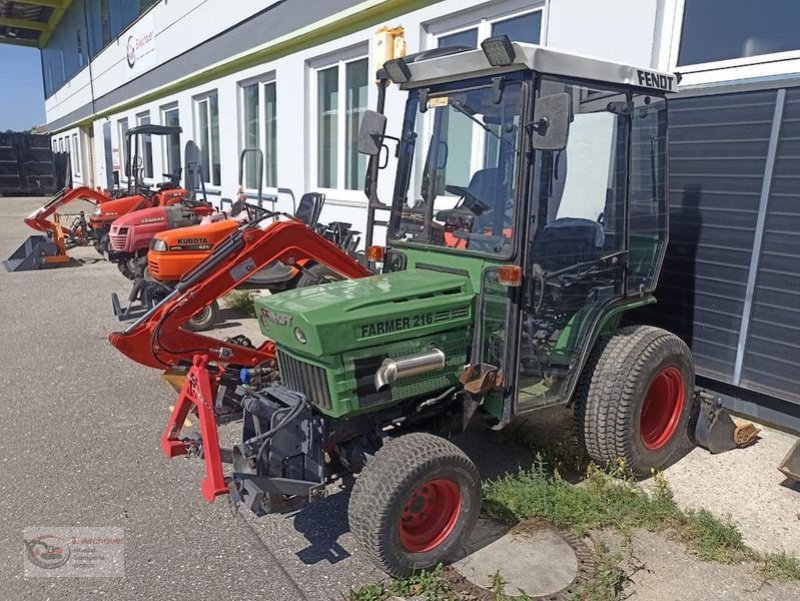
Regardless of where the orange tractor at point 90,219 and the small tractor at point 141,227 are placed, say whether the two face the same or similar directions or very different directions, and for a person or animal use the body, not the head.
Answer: same or similar directions

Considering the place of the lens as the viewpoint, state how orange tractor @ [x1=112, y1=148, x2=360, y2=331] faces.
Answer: facing the viewer and to the left of the viewer

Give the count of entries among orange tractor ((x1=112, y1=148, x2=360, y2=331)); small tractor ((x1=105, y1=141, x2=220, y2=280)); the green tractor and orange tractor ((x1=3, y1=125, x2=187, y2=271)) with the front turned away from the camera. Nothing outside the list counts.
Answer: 0

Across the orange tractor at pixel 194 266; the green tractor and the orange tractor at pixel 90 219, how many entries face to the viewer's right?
0

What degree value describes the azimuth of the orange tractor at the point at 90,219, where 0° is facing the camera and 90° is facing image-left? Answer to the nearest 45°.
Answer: approximately 45°

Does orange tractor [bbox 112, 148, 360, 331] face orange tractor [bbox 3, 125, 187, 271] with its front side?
no

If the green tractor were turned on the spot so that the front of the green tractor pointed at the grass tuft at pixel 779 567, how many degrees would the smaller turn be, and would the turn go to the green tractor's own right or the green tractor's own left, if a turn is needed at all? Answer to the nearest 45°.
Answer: approximately 135° to the green tractor's own left

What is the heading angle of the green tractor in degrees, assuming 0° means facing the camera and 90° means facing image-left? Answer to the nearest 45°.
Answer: approximately 45°

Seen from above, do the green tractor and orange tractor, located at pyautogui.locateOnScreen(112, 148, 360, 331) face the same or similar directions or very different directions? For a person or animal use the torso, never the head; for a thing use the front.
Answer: same or similar directions

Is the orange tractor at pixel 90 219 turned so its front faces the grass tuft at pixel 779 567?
no

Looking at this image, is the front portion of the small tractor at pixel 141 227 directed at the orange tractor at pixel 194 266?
no

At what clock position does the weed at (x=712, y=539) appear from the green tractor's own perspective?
The weed is roughly at 8 o'clock from the green tractor.

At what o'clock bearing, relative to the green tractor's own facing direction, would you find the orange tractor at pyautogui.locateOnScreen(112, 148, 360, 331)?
The orange tractor is roughly at 3 o'clock from the green tractor.

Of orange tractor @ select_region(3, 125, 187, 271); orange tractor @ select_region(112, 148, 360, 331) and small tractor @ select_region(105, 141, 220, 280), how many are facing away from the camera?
0
